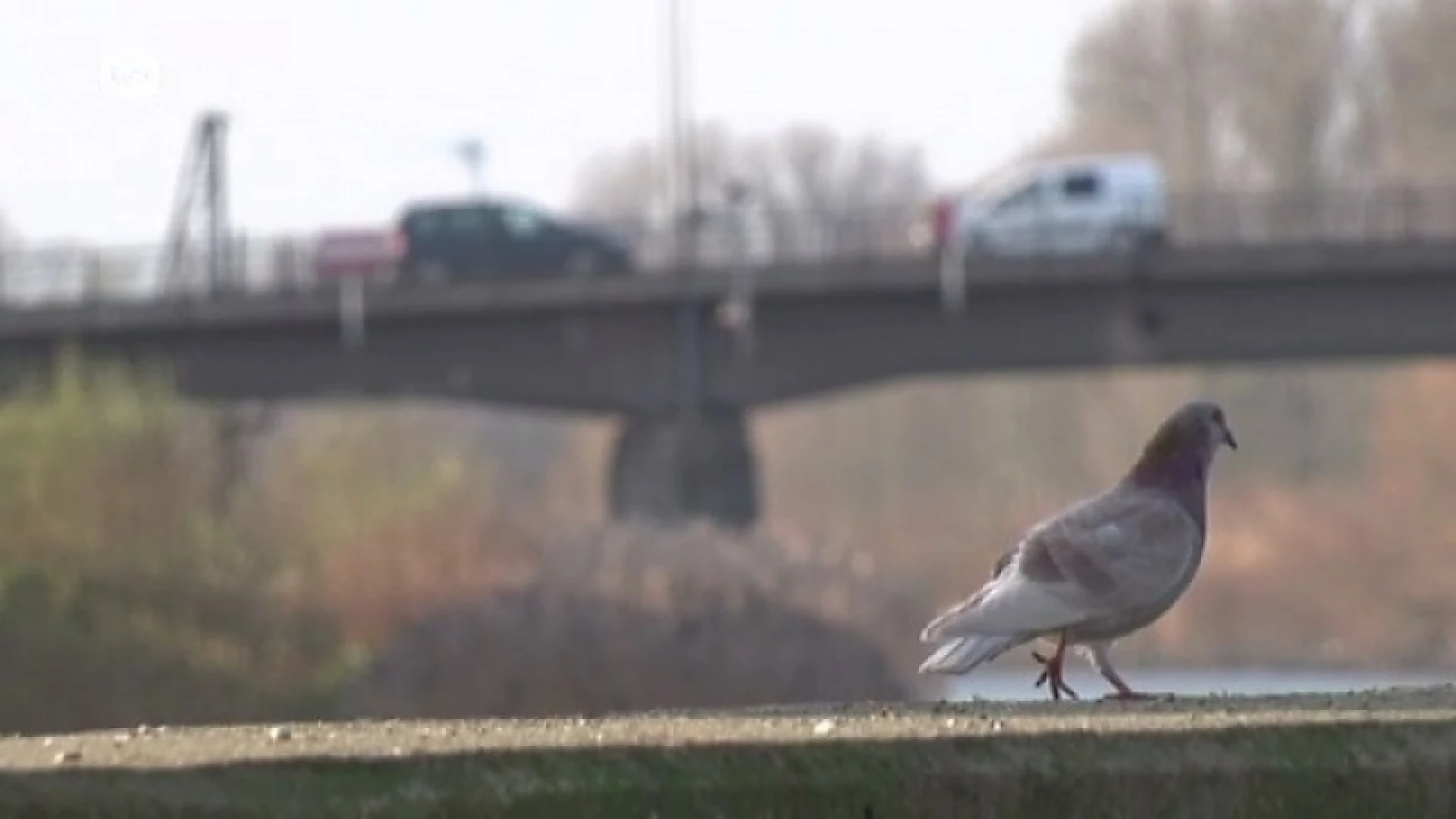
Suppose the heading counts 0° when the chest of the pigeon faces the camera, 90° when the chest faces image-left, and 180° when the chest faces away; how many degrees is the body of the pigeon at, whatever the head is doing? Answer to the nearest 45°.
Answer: approximately 270°
